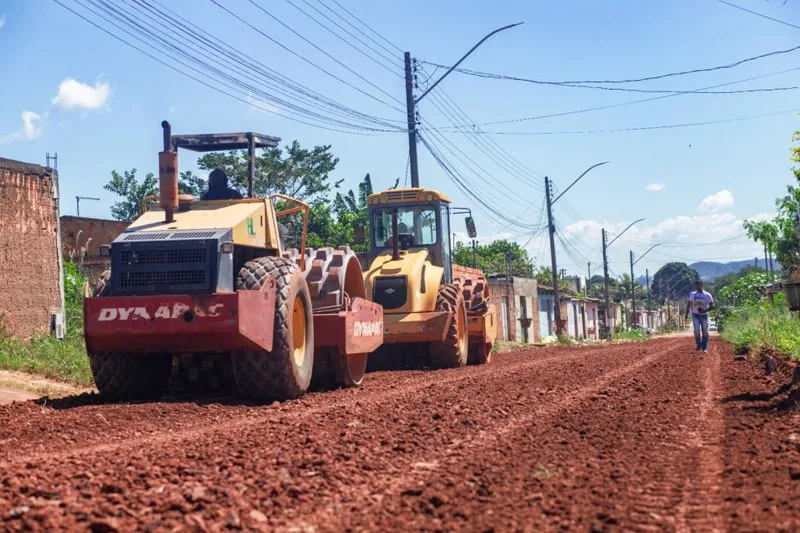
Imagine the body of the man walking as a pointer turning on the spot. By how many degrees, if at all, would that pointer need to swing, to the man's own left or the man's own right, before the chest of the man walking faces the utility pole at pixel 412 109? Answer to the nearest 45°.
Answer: approximately 90° to the man's own right

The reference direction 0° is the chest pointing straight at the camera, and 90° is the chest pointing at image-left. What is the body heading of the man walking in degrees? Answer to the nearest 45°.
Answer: approximately 0°

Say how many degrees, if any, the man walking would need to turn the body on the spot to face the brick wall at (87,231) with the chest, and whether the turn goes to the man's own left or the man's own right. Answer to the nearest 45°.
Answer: approximately 90° to the man's own right

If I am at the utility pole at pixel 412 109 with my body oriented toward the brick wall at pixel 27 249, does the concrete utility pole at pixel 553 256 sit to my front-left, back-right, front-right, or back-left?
back-right
